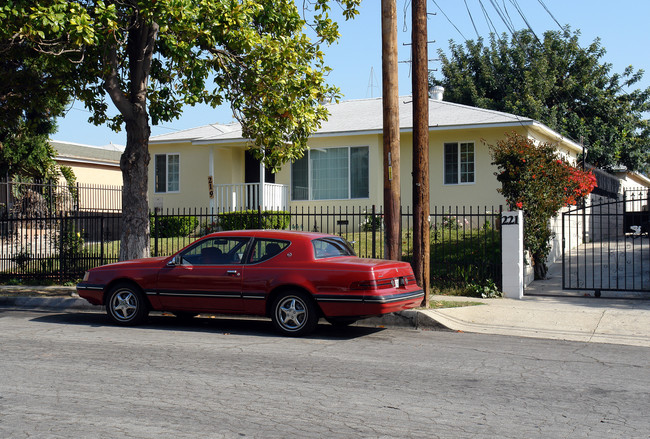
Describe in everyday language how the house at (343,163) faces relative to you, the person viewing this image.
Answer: facing the viewer

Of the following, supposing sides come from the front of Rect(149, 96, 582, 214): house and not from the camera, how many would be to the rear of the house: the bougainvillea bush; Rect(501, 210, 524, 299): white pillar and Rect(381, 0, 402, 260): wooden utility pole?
0

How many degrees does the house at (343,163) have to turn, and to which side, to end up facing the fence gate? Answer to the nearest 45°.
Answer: approximately 45° to its left

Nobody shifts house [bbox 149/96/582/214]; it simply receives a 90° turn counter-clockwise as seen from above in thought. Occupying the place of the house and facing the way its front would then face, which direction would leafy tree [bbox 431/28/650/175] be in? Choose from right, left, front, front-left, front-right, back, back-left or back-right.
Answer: front-left

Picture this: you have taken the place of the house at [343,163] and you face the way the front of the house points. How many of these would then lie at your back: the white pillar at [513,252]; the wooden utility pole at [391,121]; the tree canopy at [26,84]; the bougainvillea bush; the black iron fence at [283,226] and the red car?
0

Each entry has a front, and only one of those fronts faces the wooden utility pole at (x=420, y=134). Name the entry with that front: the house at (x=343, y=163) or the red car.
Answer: the house

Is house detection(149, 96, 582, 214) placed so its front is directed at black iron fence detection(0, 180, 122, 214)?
no

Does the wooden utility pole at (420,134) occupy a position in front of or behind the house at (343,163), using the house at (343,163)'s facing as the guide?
in front

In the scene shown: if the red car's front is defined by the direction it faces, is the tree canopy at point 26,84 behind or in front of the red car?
in front

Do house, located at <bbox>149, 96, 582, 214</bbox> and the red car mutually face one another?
no

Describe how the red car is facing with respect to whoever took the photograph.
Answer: facing away from the viewer and to the left of the viewer

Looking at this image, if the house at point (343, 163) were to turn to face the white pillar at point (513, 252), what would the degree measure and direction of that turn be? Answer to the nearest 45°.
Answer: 0° — it already faces it

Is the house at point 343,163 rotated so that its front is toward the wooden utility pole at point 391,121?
yes

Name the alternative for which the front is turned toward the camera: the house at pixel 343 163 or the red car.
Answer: the house

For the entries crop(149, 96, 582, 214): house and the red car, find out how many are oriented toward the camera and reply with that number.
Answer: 1

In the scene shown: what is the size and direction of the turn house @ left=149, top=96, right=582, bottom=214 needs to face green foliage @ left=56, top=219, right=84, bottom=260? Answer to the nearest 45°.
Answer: approximately 45° to its right

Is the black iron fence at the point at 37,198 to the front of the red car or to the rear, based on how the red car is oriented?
to the front

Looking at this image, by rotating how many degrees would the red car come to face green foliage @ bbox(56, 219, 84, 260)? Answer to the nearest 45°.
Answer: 0° — it already faces it
